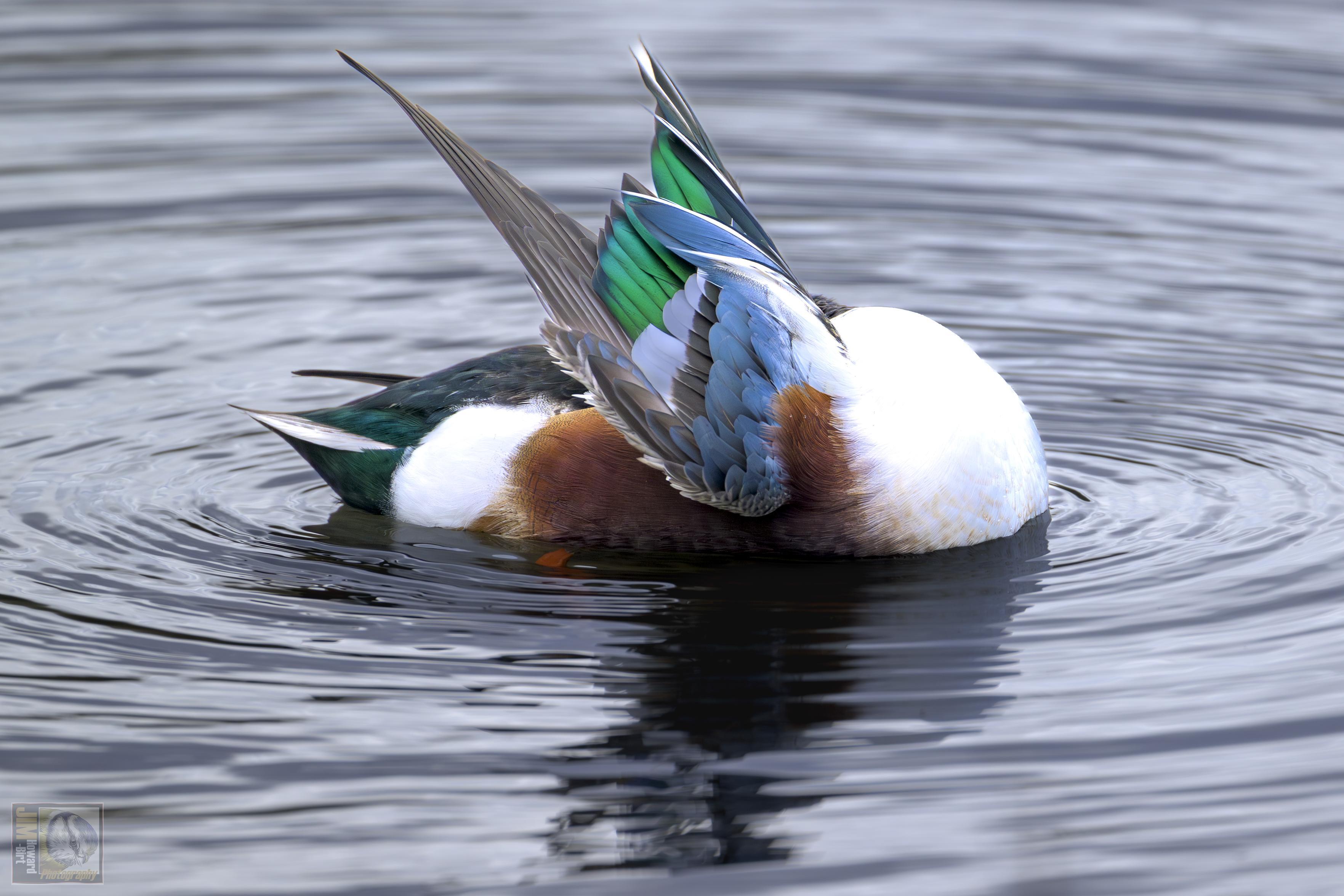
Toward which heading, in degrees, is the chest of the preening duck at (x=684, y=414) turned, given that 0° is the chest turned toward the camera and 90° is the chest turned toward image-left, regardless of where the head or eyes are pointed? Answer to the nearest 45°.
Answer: approximately 270°
